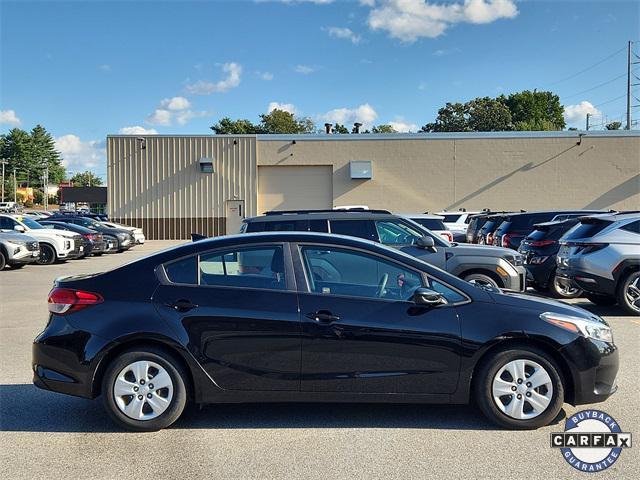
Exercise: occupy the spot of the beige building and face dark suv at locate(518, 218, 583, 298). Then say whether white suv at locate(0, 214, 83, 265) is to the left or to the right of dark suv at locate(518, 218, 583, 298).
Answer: right

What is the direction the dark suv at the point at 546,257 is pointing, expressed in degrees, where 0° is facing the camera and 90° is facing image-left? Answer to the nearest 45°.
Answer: approximately 225°

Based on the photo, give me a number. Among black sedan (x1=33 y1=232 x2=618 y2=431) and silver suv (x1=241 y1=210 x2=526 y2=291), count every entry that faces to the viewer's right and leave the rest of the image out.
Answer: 2

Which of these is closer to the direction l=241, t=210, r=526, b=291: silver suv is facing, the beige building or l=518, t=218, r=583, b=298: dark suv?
the dark suv

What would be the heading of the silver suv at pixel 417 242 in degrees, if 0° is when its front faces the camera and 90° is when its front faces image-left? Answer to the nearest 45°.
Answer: approximately 270°

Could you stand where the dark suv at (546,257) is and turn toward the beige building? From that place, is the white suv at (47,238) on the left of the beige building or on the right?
left

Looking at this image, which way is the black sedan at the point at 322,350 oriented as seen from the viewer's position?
to the viewer's right

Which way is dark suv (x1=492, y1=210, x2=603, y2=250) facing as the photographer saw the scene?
facing away from the viewer and to the right of the viewer

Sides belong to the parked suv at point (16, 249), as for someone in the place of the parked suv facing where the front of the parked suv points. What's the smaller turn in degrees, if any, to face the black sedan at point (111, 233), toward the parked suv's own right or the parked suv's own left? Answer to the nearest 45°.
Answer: approximately 90° to the parked suv's own left

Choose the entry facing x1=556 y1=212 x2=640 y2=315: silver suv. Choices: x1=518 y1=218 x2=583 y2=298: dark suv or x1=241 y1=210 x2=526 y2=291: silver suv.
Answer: x1=241 y1=210 x2=526 y2=291: silver suv

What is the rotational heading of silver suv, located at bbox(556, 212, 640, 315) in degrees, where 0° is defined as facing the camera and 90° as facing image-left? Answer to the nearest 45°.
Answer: approximately 225°

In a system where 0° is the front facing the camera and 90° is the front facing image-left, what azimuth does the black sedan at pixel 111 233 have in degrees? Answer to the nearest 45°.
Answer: approximately 315°

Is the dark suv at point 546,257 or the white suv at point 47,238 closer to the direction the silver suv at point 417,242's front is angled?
the dark suv

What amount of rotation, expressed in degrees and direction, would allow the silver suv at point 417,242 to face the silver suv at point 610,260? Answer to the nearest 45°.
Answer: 0° — it already faces it
